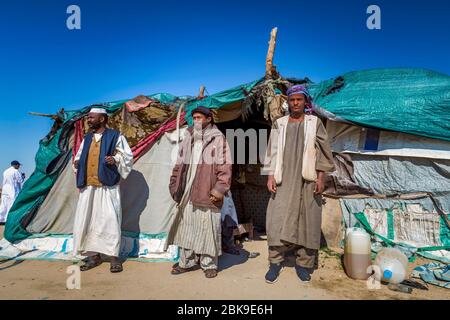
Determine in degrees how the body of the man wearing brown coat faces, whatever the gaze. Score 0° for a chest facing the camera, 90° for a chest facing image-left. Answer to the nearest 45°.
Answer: approximately 45°

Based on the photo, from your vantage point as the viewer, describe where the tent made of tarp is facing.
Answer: facing the viewer

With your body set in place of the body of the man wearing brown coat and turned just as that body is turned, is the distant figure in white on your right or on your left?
on your right

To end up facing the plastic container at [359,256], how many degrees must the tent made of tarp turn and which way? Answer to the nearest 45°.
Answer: approximately 45° to its left

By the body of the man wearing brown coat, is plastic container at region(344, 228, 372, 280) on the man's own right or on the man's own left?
on the man's own left

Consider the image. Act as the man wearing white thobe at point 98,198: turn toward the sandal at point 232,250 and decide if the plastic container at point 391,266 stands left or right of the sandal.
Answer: right

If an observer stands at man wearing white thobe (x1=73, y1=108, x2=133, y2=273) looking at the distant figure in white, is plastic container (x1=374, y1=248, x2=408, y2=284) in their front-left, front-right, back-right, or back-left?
back-right
